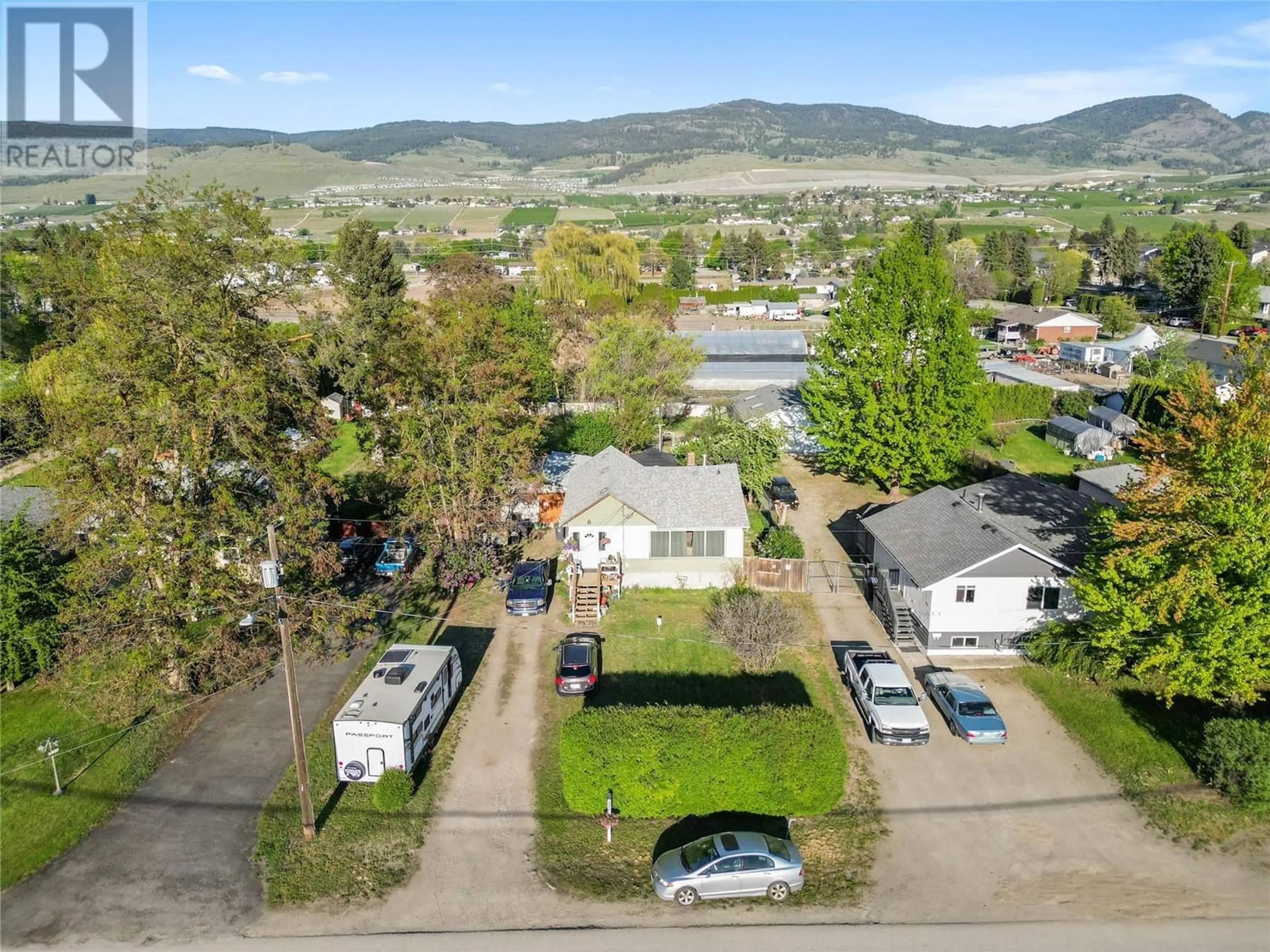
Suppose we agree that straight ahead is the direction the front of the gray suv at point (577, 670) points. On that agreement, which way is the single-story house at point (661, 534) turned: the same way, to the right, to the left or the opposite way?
the opposite way

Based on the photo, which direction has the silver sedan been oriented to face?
to the viewer's left

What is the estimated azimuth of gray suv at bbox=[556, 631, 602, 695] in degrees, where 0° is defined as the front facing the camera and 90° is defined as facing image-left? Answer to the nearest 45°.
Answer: approximately 180°

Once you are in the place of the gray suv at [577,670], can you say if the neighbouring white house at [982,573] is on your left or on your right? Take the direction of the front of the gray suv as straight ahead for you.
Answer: on your right

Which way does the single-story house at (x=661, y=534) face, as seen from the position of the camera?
facing the viewer

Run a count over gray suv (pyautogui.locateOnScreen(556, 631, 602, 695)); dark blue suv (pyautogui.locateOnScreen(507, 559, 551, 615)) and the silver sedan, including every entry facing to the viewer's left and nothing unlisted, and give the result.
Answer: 1

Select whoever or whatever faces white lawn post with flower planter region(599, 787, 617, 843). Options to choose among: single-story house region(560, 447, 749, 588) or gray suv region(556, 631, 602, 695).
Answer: the single-story house
